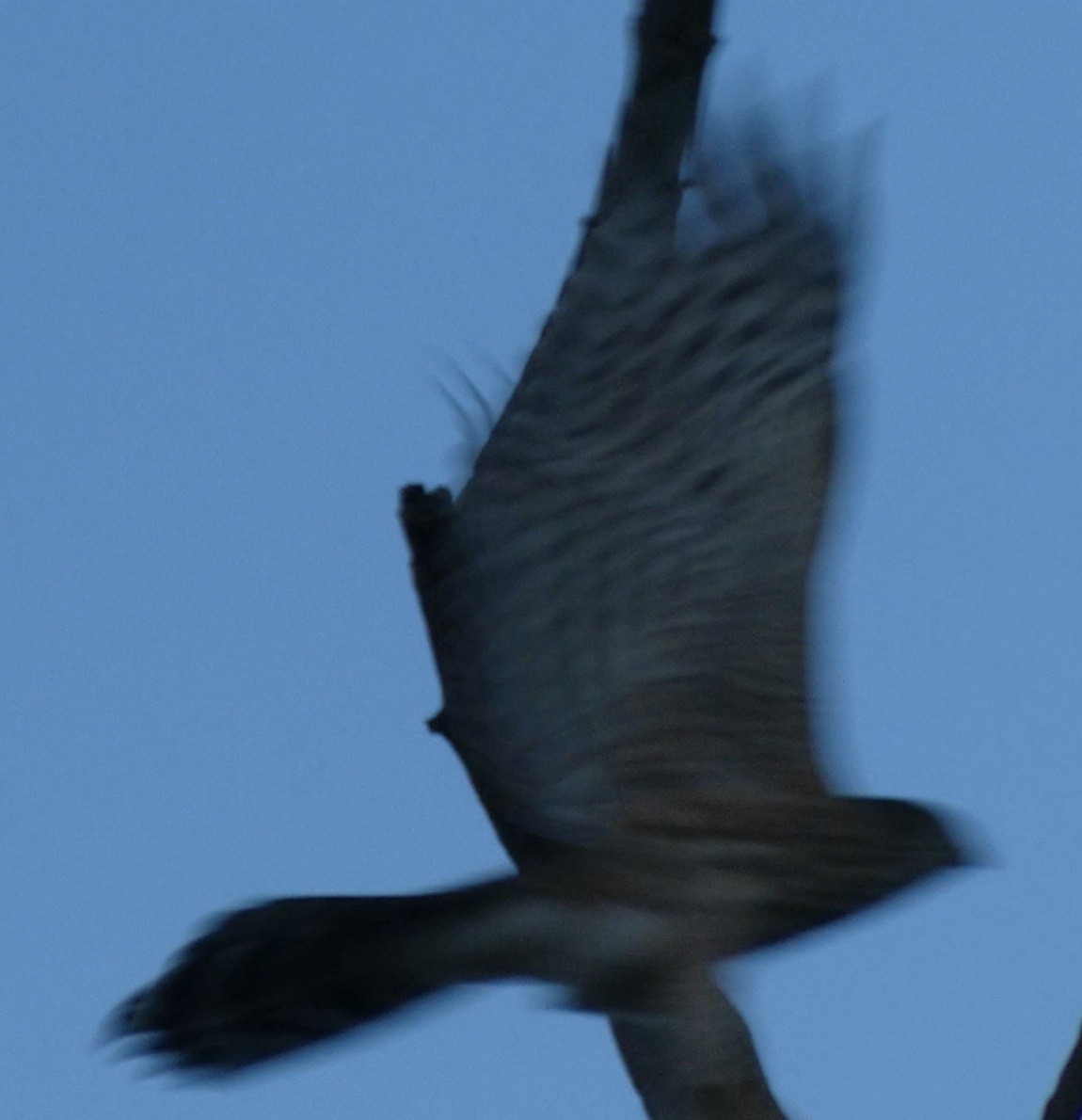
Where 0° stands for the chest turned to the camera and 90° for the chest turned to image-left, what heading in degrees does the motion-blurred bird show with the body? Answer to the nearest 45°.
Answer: approximately 270°
